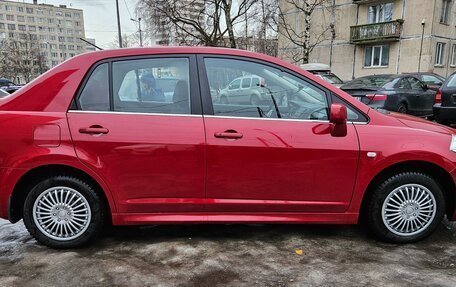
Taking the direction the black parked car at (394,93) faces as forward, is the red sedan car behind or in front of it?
behind

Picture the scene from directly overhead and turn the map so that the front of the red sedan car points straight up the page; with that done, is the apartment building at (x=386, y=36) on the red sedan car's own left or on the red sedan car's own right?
on the red sedan car's own left

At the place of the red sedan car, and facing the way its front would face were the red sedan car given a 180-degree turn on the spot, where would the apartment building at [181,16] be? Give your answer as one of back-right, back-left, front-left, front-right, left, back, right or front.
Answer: right

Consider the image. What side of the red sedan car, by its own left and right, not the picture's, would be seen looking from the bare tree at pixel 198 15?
left

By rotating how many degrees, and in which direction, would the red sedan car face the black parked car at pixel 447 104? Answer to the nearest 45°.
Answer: approximately 45° to its left

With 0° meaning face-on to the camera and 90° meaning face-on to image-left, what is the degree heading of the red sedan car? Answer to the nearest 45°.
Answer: approximately 270°

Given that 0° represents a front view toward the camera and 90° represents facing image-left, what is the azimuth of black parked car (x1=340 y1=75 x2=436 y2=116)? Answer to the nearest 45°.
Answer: approximately 225°

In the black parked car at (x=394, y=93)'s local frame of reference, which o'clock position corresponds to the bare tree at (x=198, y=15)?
The bare tree is roughly at 9 o'clock from the black parked car.

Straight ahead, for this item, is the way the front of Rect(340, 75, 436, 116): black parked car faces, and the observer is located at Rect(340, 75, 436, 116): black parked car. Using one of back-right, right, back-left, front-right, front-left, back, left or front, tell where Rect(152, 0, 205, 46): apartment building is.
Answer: left

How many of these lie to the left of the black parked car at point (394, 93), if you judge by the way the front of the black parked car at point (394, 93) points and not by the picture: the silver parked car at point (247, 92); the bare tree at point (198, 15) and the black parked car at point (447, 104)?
1

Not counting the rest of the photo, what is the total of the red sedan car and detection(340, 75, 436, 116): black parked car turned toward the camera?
0
